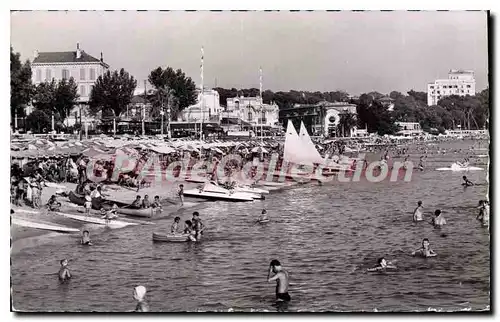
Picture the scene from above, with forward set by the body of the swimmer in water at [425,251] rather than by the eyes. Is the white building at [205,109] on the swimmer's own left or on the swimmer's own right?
on the swimmer's own right

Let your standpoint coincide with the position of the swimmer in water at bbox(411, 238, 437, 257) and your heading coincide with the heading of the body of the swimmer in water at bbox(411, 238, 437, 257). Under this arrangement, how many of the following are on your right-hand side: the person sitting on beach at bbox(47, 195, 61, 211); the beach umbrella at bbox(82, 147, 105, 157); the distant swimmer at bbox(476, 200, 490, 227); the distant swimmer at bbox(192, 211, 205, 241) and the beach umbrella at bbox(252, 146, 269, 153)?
4

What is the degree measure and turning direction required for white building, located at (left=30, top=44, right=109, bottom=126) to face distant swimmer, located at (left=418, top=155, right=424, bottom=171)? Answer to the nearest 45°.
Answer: approximately 90° to its left

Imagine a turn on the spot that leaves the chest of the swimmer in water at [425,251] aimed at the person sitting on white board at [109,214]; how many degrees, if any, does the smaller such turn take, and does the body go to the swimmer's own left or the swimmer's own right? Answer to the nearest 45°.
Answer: approximately 90° to the swimmer's own right

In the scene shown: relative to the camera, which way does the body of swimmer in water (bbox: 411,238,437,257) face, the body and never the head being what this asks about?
toward the camera

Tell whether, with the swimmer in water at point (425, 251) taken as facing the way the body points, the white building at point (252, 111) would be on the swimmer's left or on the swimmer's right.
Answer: on the swimmer's right

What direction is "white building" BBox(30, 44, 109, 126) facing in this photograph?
toward the camera
